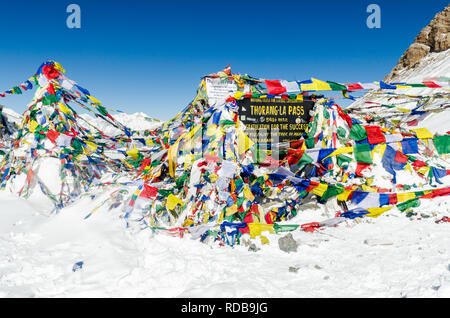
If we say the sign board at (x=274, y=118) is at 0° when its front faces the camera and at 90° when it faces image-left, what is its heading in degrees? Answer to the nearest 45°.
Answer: approximately 0°

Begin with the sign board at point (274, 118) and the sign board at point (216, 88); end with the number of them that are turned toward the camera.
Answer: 2

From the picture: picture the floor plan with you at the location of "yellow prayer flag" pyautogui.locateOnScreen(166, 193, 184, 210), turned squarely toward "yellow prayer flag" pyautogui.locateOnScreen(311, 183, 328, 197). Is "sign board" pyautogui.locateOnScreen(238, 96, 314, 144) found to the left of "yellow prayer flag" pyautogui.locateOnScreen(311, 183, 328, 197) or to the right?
left

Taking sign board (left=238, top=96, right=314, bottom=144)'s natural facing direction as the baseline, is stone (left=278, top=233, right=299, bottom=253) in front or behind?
in front

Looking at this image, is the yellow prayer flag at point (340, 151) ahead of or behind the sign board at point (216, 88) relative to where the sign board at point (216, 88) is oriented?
ahead

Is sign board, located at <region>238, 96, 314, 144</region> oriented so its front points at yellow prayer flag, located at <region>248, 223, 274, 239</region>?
yes

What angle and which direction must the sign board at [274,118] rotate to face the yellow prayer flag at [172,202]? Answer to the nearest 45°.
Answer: approximately 45° to its right
